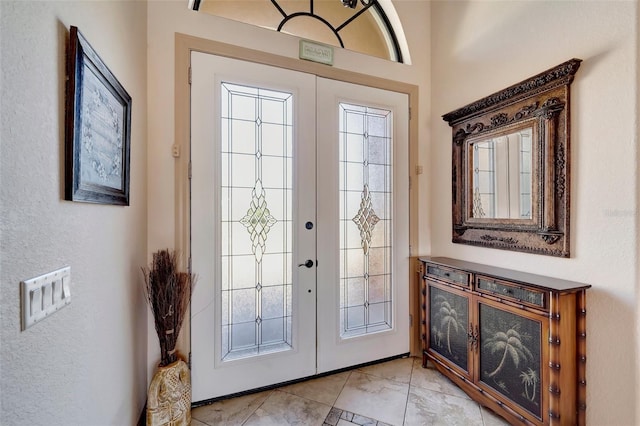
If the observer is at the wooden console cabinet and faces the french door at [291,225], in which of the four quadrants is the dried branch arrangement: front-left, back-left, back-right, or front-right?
front-left

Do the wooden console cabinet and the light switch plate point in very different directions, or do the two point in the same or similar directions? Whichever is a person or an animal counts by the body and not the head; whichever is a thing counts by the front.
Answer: very different directions

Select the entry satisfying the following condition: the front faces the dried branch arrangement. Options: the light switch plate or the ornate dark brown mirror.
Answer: the ornate dark brown mirror

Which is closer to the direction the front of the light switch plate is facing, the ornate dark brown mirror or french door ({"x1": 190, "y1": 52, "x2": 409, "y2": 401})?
the ornate dark brown mirror

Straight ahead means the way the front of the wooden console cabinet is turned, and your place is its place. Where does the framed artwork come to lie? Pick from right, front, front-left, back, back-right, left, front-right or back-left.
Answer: front

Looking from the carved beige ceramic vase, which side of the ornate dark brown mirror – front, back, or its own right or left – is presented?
front

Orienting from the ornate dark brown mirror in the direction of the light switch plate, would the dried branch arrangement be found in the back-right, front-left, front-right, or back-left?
front-right

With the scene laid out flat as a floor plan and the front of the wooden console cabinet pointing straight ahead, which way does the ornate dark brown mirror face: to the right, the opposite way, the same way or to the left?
the same way

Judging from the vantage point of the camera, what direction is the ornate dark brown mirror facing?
facing the viewer and to the left of the viewer

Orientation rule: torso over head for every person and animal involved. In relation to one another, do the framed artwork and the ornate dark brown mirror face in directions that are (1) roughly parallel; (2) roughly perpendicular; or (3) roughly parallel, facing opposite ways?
roughly parallel, facing opposite ways

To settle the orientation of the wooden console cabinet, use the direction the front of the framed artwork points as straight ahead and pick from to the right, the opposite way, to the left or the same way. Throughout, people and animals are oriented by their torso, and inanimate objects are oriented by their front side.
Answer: the opposite way

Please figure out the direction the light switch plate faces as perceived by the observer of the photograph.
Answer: facing the viewer and to the right of the viewer

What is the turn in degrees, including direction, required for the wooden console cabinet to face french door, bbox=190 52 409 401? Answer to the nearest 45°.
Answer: approximately 45° to its right

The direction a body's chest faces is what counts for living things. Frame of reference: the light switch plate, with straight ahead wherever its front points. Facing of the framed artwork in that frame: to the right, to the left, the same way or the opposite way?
the same way

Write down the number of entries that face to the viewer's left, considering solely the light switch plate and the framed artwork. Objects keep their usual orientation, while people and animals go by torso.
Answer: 0

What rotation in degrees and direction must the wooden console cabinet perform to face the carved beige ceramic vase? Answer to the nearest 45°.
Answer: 0° — it already faces it
